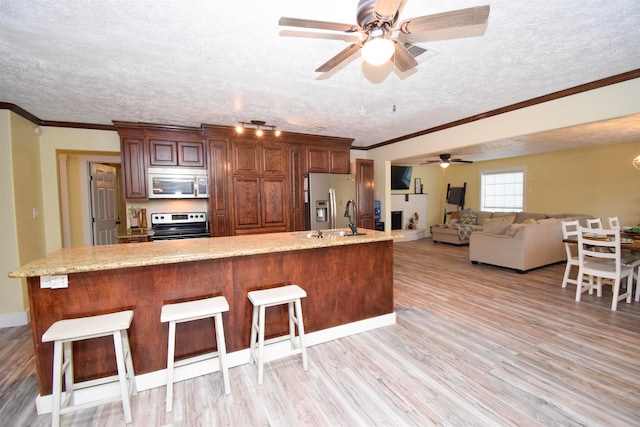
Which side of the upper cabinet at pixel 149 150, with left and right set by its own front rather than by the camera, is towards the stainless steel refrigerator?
left

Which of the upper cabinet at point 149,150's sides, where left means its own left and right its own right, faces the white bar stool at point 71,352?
front

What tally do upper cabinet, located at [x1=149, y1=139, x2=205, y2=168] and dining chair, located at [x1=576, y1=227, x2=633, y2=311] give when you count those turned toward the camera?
1

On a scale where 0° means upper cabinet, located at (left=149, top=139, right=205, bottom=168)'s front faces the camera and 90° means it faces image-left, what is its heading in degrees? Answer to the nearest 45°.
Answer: approximately 0°

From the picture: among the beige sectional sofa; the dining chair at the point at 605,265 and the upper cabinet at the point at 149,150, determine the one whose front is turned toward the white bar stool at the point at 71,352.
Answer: the upper cabinet

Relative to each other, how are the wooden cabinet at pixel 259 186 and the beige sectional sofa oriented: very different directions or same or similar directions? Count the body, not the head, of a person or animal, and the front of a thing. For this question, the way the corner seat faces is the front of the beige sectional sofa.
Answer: very different directions

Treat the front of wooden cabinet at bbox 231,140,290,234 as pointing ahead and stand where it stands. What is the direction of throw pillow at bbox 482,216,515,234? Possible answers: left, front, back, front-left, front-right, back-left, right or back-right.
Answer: left

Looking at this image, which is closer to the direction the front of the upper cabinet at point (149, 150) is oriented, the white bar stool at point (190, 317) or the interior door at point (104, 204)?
the white bar stool

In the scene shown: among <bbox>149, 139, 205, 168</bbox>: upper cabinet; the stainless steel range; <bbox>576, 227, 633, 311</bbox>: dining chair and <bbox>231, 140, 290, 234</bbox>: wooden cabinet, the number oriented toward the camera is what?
3

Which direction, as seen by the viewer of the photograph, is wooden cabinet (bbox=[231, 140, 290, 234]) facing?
facing the viewer

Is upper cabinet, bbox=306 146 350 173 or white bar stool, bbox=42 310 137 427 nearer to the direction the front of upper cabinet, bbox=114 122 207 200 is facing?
the white bar stool

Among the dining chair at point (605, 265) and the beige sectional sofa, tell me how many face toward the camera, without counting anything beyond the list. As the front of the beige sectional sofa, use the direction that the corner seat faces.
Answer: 0

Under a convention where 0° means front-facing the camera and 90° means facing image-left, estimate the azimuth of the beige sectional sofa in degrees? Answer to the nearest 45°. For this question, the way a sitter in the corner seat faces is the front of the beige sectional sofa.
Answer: approximately 135°

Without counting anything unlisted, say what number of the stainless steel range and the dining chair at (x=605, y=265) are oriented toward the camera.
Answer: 1

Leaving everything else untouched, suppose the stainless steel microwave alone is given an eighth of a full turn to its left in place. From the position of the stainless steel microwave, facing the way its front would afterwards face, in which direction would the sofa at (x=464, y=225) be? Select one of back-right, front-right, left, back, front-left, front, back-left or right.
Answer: front-left

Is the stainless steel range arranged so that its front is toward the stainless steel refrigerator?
no

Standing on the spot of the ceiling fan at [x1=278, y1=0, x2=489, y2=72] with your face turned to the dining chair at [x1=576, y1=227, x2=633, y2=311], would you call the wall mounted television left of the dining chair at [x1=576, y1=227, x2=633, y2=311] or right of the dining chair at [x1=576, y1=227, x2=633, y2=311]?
left

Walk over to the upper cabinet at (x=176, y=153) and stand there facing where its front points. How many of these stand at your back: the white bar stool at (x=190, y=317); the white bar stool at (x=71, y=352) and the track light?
0

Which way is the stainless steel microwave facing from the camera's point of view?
toward the camera

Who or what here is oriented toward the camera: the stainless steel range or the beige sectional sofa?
the stainless steel range

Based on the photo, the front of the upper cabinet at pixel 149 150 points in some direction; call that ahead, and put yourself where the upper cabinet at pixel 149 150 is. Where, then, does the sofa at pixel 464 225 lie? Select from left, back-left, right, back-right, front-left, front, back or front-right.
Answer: left

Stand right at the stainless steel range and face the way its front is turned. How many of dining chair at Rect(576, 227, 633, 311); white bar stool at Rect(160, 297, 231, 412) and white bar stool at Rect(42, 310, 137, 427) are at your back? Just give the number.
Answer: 0
